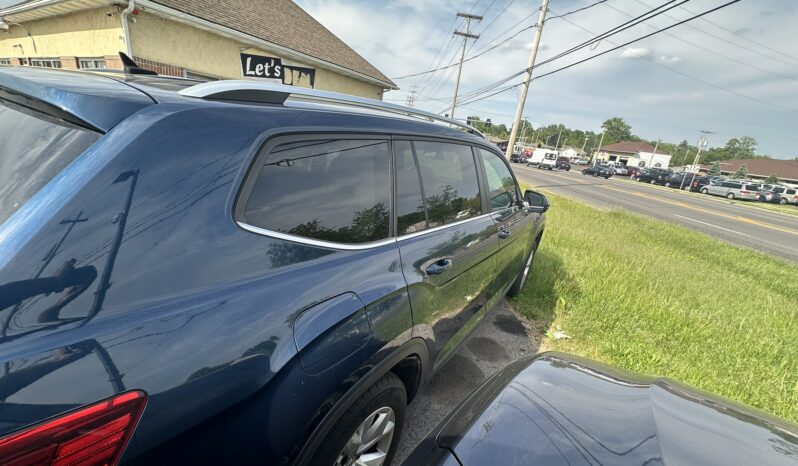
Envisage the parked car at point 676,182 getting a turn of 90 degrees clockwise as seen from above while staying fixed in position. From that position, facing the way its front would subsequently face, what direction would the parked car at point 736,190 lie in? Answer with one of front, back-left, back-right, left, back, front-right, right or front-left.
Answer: back

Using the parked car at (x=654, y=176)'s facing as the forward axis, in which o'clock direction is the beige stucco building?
The beige stucco building is roughly at 11 o'clock from the parked car.

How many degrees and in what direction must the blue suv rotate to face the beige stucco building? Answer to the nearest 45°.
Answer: approximately 45° to its left

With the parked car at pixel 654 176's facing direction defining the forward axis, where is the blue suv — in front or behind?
in front

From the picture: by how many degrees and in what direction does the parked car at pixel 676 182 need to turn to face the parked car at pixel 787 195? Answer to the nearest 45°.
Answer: approximately 135° to its left

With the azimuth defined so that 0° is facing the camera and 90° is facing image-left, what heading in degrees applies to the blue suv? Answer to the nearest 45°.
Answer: approximately 225°

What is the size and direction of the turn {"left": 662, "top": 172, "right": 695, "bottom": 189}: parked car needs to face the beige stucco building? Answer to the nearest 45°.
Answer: approximately 45° to its left

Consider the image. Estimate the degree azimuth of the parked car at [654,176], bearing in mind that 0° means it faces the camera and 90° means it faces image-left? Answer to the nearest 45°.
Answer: approximately 45°

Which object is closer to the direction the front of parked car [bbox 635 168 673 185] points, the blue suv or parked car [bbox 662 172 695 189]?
the blue suv

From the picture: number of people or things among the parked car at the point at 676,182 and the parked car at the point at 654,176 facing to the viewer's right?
0
